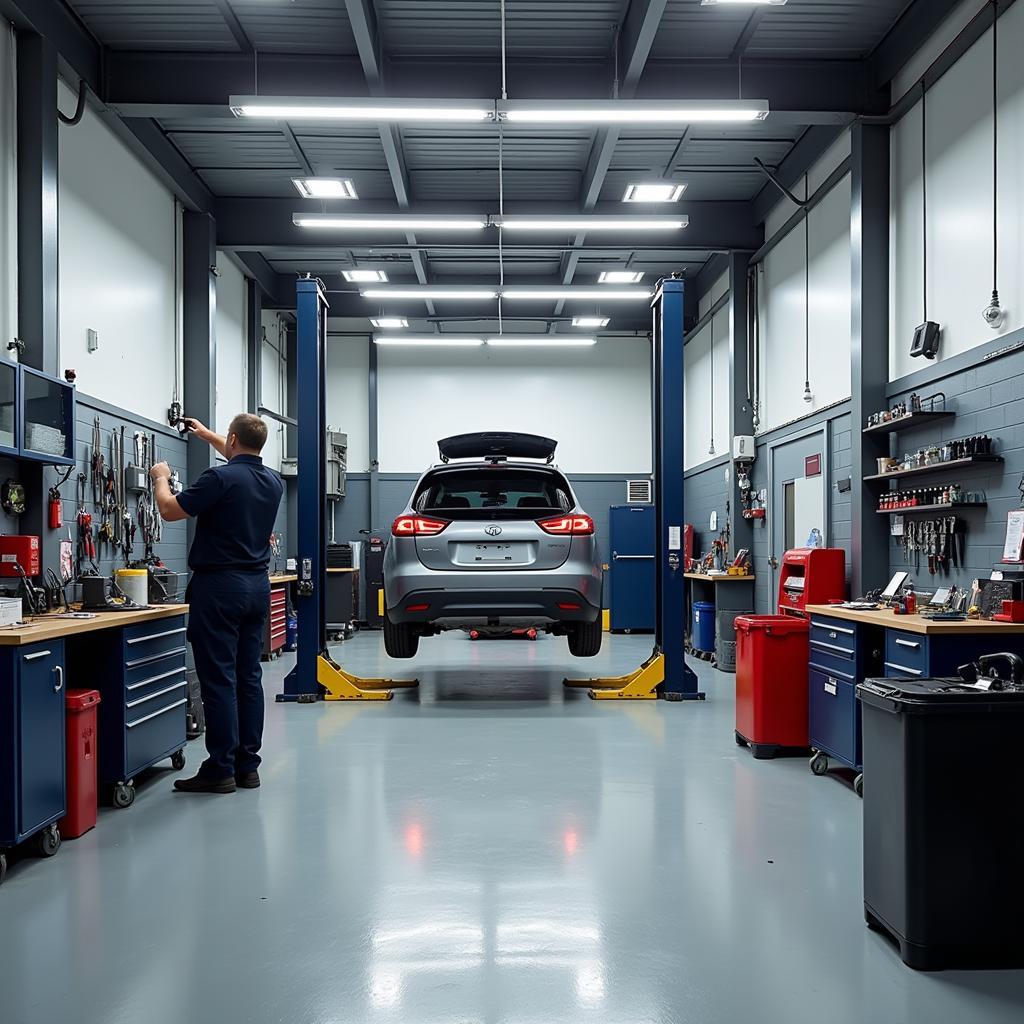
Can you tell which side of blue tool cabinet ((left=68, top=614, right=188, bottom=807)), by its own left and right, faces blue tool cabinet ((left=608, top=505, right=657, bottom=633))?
left

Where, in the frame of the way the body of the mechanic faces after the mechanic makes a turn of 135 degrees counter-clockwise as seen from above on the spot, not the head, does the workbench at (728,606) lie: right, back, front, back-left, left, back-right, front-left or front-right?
back-left

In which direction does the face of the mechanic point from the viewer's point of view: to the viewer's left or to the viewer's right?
to the viewer's left

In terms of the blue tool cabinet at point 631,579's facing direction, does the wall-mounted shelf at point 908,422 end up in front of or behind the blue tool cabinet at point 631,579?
in front

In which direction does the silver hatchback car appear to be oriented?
away from the camera

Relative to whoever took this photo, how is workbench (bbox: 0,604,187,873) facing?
facing the viewer and to the right of the viewer

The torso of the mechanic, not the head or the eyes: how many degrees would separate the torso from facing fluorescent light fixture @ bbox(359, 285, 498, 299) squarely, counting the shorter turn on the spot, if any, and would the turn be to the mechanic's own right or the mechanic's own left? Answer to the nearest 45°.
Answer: approximately 45° to the mechanic's own right

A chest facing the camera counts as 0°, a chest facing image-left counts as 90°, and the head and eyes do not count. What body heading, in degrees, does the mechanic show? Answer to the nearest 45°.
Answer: approximately 135°

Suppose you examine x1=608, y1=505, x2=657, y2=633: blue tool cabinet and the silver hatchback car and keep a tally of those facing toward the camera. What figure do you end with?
1

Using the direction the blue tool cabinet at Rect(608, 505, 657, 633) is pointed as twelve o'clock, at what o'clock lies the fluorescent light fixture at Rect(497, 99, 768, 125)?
The fluorescent light fixture is roughly at 12 o'clock from the blue tool cabinet.

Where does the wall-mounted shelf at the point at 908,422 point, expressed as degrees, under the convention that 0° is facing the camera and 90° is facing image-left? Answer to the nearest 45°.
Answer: approximately 90°

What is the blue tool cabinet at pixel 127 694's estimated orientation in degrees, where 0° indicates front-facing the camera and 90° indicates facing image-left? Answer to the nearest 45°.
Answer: approximately 315°

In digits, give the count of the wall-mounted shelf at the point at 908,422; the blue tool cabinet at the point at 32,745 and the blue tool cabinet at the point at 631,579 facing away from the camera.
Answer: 0

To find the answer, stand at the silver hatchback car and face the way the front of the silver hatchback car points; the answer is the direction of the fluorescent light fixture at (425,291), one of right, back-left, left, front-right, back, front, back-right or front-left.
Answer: front
